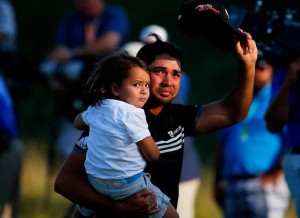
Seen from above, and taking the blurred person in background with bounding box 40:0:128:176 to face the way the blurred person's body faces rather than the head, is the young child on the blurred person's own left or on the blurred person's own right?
on the blurred person's own left

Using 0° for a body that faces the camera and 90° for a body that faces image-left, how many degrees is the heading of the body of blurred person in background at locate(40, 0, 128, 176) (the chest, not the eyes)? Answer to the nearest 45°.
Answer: approximately 45°

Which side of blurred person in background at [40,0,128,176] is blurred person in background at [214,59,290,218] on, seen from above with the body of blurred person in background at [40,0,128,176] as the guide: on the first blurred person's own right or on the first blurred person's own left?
on the first blurred person's own left
